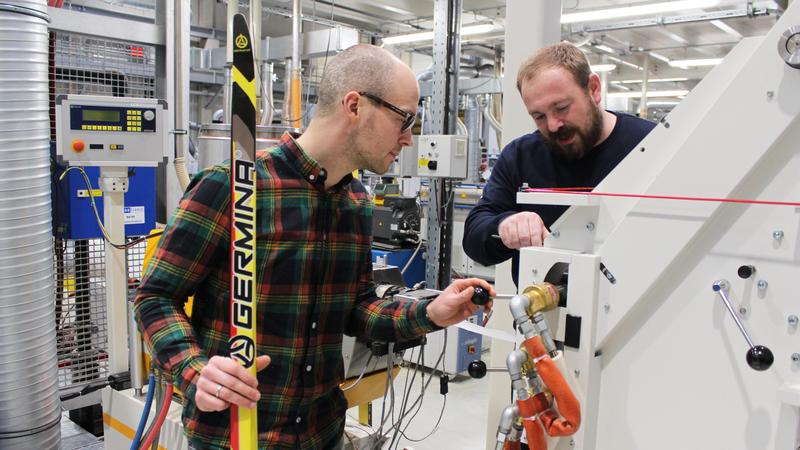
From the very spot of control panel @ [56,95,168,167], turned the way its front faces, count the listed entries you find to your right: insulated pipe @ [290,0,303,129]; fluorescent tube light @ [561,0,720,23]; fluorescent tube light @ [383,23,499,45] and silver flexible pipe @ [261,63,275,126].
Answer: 0

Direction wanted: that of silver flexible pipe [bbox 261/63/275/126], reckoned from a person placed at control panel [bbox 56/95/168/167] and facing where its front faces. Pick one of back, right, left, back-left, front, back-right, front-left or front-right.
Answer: back-left

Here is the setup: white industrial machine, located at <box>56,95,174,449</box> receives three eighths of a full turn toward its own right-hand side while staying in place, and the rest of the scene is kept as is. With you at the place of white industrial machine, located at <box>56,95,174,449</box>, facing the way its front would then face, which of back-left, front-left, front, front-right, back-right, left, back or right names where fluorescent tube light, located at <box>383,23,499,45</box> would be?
right

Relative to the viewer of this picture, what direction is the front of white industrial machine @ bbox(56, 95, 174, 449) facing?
facing the viewer

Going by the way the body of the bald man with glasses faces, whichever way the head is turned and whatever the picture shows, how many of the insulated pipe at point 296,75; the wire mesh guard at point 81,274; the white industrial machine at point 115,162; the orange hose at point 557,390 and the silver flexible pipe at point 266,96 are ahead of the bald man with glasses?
1

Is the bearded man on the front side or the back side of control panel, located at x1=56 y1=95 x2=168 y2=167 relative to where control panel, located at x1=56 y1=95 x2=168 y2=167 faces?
on the front side

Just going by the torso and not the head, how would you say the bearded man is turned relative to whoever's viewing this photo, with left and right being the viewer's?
facing the viewer and to the left of the viewer

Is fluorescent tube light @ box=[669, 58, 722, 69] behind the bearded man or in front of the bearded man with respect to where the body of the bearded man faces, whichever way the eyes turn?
behind

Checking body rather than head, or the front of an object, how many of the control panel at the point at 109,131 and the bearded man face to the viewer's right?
0

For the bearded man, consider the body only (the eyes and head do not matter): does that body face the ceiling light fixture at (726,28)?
no

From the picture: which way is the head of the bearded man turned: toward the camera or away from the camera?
toward the camera

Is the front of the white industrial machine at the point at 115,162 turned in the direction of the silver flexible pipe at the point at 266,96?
no

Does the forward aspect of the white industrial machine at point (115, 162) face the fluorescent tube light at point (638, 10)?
no

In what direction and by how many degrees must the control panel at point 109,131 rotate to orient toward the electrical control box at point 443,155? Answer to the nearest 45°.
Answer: approximately 90° to its left

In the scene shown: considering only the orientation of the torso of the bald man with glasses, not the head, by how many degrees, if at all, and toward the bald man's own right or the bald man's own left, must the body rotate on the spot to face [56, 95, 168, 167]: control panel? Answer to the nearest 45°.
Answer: approximately 180°

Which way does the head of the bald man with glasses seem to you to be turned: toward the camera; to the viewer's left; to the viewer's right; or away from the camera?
to the viewer's right
